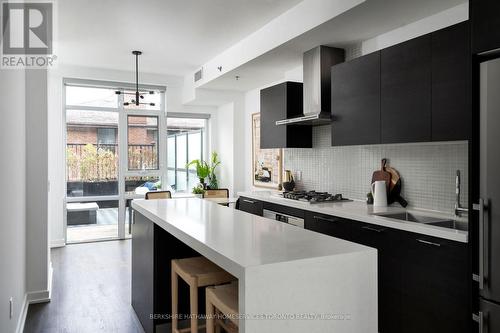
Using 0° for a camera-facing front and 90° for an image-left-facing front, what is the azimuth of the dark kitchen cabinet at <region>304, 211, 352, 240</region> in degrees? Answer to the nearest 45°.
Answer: approximately 45°

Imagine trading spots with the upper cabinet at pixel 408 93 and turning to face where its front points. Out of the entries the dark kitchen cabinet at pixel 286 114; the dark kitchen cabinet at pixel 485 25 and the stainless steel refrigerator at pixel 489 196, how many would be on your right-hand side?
1

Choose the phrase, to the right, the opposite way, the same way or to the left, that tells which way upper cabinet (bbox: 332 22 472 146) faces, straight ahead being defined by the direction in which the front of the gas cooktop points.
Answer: the same way

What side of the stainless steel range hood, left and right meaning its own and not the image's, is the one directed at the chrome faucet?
left

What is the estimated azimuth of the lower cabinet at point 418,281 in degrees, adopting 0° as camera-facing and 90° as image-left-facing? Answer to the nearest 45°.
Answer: approximately 45°

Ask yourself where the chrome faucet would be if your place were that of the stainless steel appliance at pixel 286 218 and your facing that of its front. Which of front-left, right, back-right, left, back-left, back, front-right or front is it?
left

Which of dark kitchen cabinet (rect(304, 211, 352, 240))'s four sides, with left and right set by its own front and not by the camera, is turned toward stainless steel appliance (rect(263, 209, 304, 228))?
right

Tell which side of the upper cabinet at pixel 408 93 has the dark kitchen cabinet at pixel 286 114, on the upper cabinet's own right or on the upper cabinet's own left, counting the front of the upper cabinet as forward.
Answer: on the upper cabinet's own right

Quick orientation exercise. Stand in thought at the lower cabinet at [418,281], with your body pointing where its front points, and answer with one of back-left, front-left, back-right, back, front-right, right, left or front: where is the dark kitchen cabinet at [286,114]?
right

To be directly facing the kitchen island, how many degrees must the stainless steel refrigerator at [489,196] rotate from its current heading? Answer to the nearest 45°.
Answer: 0° — it already faces it

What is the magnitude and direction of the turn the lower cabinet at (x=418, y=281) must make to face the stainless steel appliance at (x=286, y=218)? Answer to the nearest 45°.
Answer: approximately 90° to its right

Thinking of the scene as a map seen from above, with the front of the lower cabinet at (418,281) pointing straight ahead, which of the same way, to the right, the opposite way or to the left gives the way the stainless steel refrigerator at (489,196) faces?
the same way

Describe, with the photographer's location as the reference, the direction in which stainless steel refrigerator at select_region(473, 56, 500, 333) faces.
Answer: facing the viewer and to the left of the viewer

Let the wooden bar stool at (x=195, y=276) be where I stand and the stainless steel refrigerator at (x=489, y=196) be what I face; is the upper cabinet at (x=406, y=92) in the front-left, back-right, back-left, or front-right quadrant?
front-left

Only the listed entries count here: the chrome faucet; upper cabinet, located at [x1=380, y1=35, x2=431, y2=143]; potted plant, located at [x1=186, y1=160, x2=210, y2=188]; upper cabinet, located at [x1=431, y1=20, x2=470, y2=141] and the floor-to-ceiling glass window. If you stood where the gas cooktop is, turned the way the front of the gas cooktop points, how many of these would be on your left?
3
